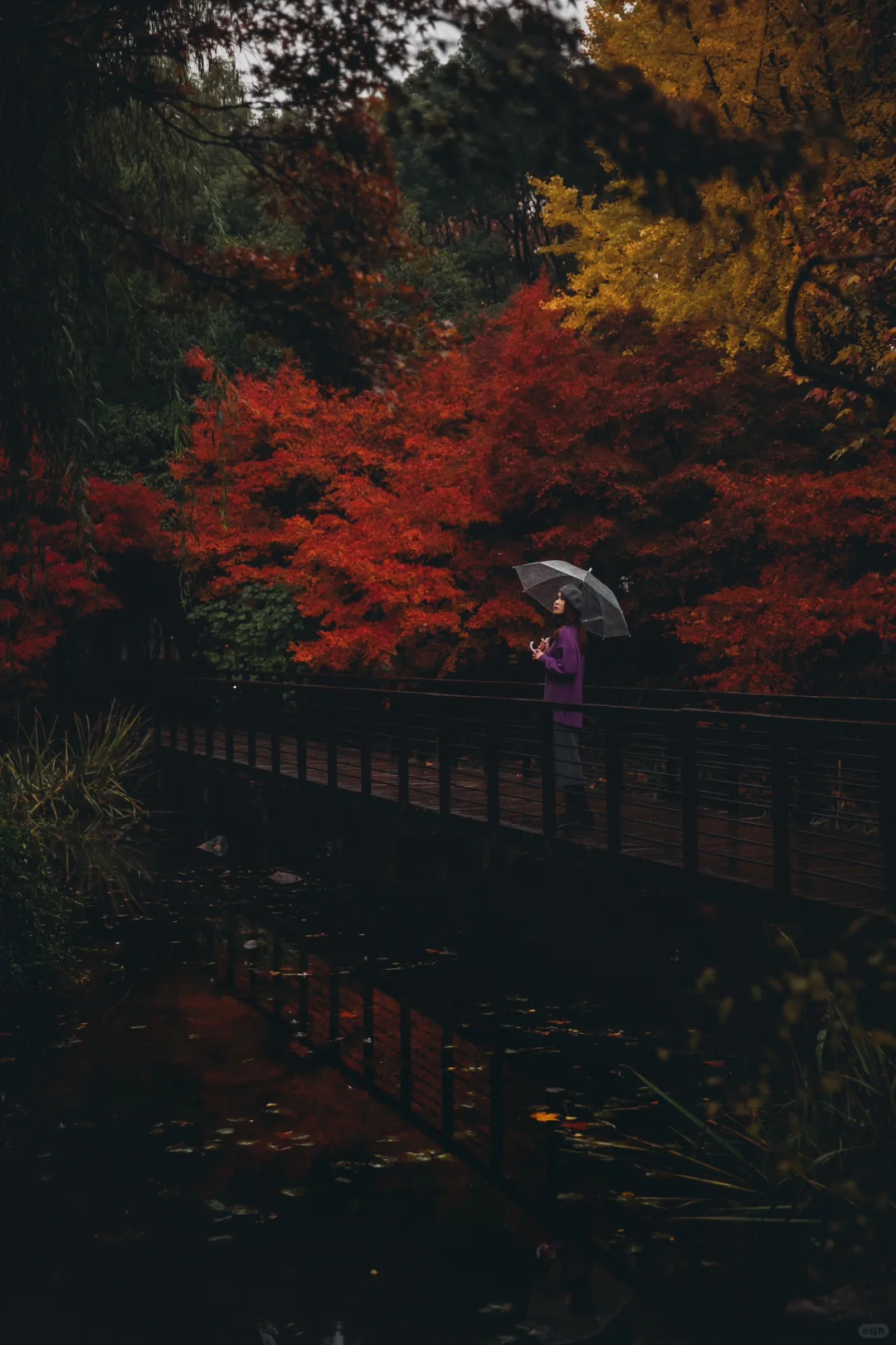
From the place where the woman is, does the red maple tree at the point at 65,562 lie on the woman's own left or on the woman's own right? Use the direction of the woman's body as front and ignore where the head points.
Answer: on the woman's own right

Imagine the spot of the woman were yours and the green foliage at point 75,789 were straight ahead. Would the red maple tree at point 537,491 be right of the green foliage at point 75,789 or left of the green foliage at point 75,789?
right

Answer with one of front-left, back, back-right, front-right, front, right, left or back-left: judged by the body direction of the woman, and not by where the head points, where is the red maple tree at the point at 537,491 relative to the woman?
right

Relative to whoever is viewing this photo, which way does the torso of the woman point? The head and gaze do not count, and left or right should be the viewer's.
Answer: facing to the left of the viewer

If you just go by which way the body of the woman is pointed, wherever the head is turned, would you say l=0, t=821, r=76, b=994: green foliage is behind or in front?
in front

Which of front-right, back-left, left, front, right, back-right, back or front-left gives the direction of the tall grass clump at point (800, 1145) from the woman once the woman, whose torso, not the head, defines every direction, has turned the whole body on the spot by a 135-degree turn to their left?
front-right
